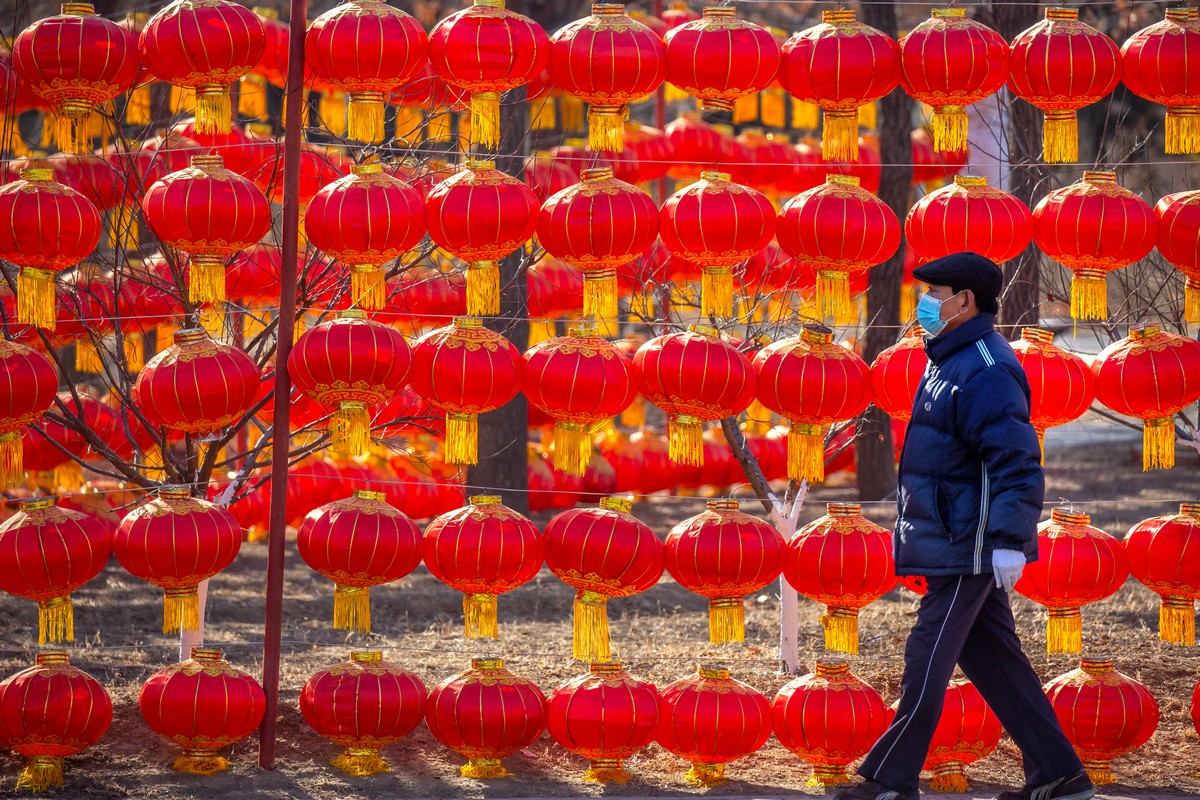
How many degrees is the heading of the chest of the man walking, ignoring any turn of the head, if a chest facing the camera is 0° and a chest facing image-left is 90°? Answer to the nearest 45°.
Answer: approximately 90°

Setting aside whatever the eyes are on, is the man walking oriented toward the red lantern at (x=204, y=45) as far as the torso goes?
yes

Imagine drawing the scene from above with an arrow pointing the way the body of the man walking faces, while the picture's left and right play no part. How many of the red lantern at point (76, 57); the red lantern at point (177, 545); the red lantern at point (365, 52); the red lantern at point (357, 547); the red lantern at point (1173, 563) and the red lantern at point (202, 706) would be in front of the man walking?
5

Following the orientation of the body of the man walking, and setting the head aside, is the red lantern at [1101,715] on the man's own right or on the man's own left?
on the man's own right

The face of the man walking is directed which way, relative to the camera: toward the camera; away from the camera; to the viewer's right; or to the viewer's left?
to the viewer's left

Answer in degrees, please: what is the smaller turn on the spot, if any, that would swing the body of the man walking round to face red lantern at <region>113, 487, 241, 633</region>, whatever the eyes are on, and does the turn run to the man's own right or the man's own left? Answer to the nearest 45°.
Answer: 0° — they already face it

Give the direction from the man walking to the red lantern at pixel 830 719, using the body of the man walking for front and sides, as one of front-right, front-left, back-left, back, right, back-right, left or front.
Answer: front-right
